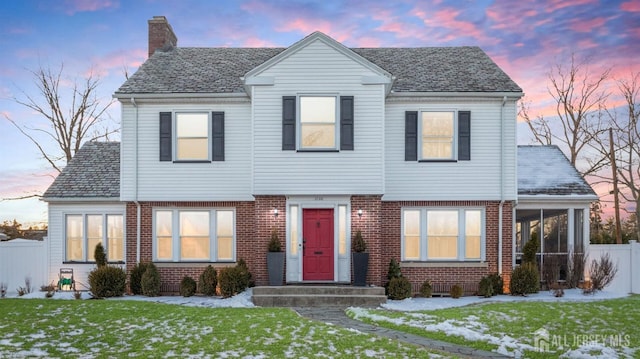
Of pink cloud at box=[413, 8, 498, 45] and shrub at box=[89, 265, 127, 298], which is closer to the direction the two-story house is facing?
the shrub

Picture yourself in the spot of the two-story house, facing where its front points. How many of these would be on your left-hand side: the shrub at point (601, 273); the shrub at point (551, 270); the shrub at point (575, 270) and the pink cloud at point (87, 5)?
3

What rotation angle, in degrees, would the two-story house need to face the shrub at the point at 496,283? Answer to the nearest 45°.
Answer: approximately 90° to its left

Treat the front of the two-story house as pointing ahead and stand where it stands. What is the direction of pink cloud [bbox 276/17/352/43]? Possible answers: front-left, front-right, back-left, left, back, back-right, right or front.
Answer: back

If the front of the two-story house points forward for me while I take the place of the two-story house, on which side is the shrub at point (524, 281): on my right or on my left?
on my left

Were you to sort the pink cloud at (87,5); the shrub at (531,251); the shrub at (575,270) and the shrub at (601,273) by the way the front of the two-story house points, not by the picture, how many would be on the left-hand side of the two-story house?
3

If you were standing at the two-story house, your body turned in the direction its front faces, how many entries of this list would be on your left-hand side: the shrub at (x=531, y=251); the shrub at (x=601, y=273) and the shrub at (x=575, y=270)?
3

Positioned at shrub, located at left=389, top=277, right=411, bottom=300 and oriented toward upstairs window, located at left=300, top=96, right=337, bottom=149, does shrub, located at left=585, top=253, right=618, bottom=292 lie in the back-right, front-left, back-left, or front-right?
back-right

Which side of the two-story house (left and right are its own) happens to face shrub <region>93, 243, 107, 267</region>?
right

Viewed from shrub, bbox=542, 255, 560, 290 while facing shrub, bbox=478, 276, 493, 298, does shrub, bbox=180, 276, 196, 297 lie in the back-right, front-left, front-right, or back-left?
front-right

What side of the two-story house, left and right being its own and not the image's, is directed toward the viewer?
front

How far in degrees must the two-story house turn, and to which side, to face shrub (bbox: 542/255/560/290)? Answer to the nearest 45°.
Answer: approximately 90° to its left
